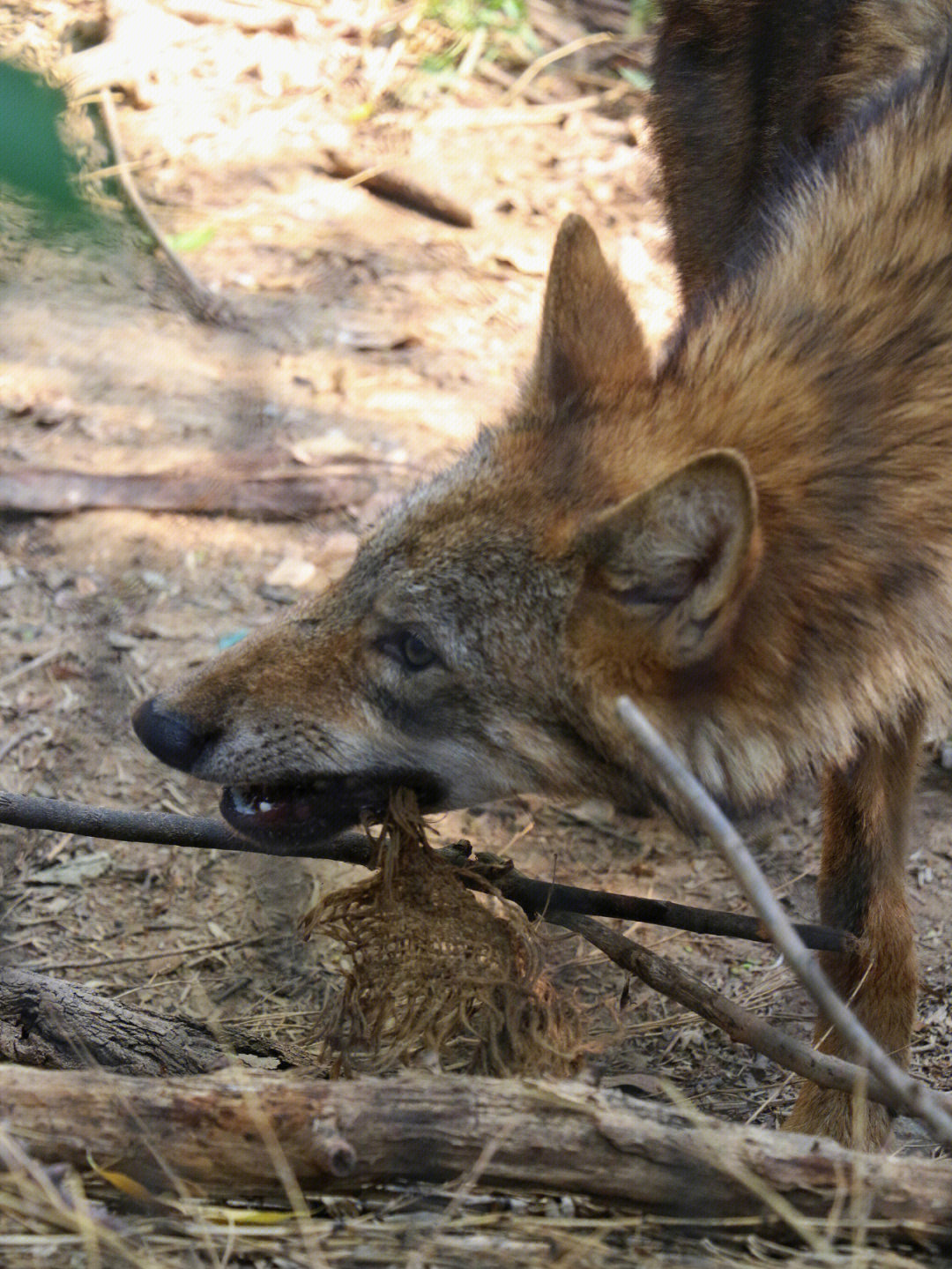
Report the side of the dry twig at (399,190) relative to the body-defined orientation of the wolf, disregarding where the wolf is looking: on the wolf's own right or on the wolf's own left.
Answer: on the wolf's own right

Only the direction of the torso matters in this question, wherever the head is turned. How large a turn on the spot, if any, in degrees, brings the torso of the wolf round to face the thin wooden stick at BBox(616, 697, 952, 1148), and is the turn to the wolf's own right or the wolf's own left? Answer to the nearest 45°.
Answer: approximately 90° to the wolf's own left

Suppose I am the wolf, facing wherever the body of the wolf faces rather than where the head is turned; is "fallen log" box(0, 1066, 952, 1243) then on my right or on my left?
on my left

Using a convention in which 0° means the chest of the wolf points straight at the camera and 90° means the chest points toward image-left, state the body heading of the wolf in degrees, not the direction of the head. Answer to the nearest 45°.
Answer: approximately 90°

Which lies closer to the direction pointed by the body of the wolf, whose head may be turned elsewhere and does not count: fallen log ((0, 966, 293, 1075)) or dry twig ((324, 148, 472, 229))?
the fallen log
